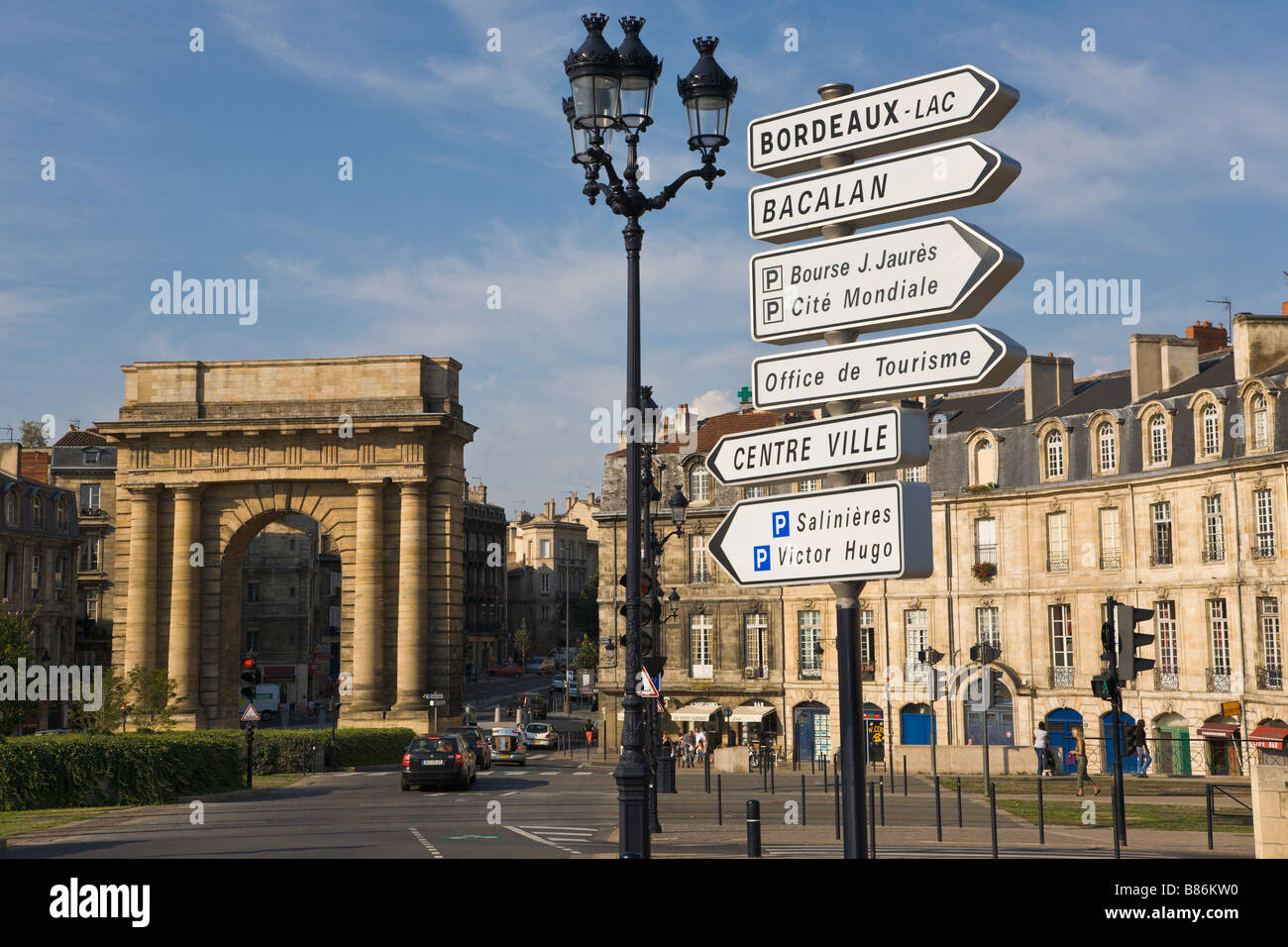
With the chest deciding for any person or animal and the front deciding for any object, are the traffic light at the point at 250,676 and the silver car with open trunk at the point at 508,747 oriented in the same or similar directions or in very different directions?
very different directions

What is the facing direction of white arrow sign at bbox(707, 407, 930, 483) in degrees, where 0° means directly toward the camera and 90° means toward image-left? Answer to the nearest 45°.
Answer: approximately 45°

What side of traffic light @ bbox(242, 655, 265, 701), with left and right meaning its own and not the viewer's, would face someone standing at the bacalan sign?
front

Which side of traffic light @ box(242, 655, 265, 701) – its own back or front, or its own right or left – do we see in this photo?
front

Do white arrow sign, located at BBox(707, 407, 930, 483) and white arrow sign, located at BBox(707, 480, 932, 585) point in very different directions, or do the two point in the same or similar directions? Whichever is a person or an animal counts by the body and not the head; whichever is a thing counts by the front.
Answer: same or similar directions

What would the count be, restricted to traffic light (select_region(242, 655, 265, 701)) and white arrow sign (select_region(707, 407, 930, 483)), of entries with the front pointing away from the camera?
0

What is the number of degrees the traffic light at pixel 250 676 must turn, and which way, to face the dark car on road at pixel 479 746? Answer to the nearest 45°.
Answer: approximately 135° to its left

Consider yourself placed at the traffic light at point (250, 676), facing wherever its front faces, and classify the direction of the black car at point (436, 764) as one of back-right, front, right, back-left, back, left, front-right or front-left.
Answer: left

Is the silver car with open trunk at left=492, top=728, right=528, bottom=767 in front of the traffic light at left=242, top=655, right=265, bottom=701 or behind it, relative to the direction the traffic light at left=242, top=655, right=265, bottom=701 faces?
behind

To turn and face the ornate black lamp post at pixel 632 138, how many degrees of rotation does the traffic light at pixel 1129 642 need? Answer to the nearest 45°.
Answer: approximately 135° to its right
